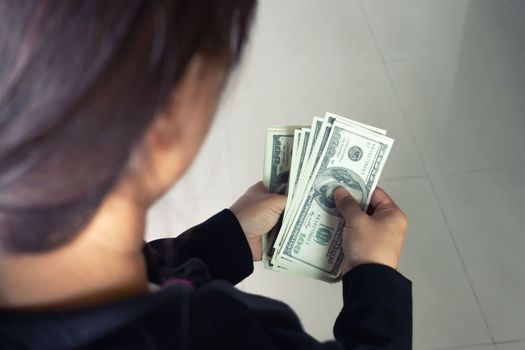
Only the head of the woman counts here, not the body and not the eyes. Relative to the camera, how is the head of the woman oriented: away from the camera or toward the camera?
away from the camera

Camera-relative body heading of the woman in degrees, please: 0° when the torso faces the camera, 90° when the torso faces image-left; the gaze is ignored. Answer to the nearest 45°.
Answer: approximately 225°
